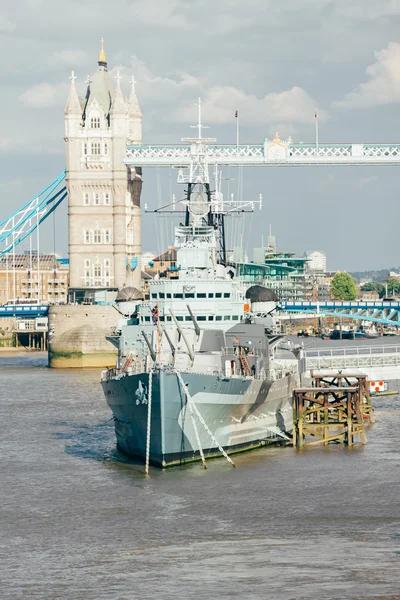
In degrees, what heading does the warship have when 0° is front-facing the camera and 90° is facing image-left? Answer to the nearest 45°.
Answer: approximately 0°
